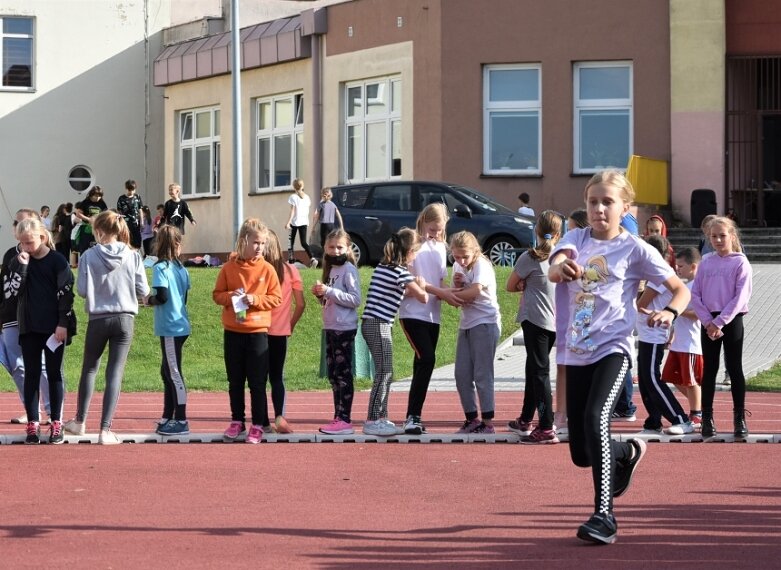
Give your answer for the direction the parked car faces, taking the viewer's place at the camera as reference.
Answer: facing to the right of the viewer

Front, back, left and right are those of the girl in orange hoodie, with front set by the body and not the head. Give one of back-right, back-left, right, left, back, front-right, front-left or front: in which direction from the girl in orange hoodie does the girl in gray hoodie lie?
right

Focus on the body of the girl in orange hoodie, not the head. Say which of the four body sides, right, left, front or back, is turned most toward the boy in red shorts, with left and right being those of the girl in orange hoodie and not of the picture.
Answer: left

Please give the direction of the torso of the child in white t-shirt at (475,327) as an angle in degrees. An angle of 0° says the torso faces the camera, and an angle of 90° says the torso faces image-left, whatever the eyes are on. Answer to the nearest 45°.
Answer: approximately 45°

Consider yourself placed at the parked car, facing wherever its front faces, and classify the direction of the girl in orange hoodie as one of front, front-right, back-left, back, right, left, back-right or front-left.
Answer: right

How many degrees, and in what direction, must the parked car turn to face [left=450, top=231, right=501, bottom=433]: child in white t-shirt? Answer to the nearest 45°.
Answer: approximately 90° to its right

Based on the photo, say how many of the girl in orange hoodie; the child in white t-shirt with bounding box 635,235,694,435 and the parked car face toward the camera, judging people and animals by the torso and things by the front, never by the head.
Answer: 1
